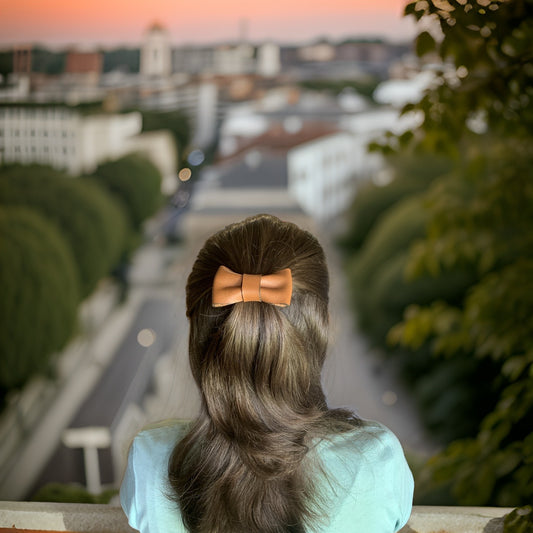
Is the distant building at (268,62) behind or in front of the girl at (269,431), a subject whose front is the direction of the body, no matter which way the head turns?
in front

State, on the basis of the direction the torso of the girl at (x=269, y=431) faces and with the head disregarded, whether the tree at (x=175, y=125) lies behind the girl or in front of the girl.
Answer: in front

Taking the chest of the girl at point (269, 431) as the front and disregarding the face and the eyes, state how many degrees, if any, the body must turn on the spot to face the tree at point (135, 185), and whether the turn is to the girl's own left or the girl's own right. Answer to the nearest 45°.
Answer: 0° — they already face it

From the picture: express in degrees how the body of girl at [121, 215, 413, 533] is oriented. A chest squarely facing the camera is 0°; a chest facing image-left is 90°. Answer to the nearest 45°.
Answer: approximately 180°

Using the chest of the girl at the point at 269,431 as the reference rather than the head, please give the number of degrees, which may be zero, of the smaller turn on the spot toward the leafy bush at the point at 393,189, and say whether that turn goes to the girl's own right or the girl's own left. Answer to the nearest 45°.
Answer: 0° — they already face it

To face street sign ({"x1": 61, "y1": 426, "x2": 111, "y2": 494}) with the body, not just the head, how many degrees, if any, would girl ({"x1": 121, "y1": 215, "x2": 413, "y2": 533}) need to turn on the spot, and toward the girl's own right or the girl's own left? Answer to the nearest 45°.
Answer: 0° — they already face it

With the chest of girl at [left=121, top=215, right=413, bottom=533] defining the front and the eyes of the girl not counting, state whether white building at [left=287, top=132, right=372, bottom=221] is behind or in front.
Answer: in front

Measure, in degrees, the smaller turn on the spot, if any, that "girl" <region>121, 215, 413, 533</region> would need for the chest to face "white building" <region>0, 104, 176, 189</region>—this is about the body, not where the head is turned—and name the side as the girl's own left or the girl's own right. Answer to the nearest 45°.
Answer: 0° — they already face it
